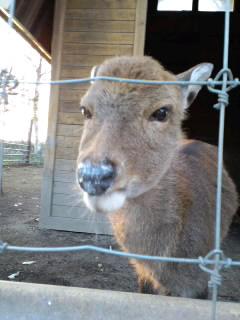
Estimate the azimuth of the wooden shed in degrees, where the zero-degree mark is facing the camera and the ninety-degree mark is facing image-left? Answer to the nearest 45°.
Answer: approximately 0°

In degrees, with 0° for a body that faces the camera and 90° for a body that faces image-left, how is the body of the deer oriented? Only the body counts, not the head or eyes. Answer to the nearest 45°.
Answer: approximately 45°

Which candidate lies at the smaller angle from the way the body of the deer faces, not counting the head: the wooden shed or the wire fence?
the wire fence

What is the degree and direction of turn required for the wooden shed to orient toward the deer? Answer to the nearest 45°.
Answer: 0° — it already faces it

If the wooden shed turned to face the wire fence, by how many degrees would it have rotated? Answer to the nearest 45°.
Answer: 0° — it already faces it
